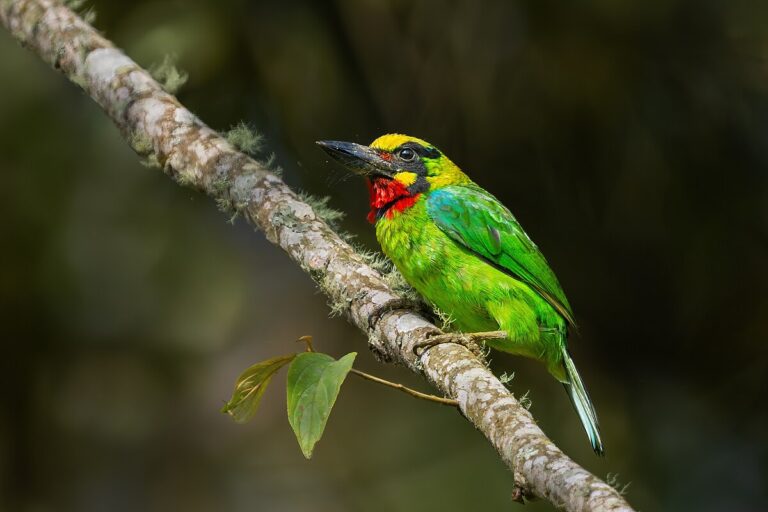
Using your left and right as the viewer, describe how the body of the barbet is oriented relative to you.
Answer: facing to the left of the viewer
